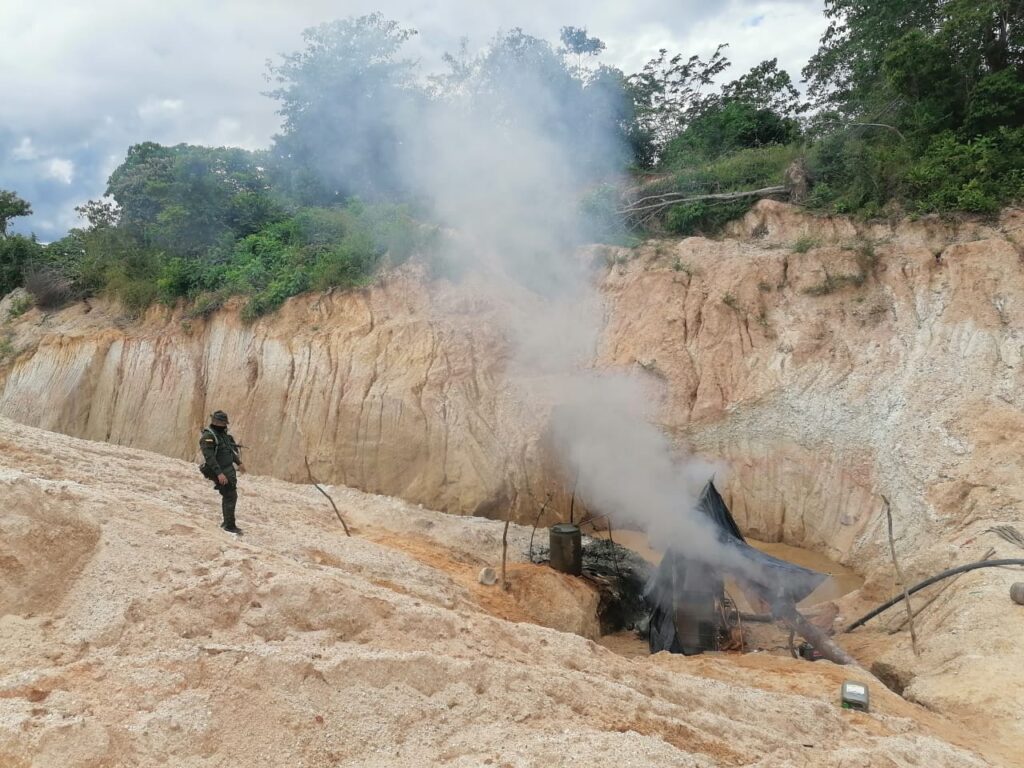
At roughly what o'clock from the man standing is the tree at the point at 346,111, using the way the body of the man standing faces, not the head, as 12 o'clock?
The tree is roughly at 8 o'clock from the man standing.

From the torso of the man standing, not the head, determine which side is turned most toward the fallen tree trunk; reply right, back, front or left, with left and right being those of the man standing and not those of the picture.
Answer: left

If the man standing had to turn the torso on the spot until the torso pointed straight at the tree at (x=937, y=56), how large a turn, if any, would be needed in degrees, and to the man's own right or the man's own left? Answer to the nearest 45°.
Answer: approximately 45° to the man's own left

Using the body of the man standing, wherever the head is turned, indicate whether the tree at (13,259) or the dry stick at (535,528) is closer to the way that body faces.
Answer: the dry stick

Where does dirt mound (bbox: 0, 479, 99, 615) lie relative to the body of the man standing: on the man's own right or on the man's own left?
on the man's own right

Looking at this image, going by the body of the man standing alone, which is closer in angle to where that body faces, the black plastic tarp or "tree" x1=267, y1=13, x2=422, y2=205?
the black plastic tarp

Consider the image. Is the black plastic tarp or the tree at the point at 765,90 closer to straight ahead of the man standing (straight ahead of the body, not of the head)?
the black plastic tarp

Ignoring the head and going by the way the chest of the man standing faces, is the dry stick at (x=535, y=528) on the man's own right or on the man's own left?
on the man's own left

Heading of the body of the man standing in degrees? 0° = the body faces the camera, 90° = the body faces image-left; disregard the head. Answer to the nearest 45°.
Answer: approximately 315°
